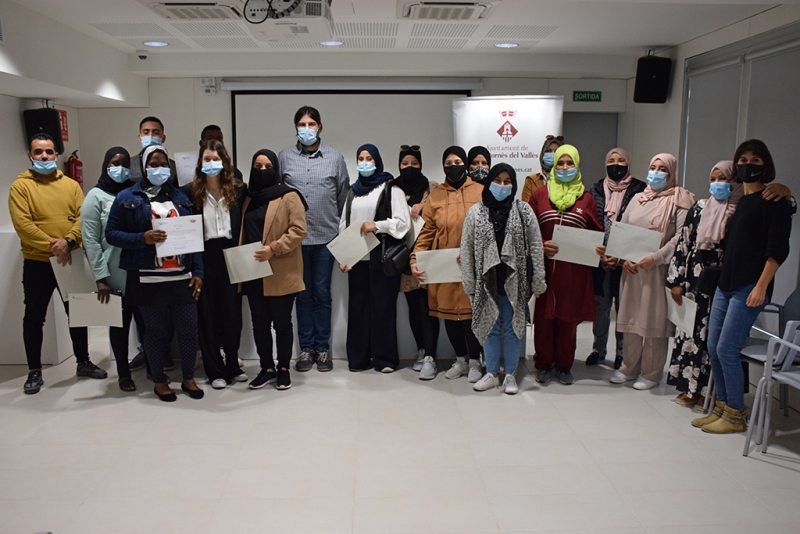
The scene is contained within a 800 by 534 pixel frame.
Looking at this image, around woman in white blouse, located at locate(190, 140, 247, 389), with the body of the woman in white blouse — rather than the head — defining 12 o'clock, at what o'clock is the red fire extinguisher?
The red fire extinguisher is roughly at 5 o'clock from the woman in white blouse.

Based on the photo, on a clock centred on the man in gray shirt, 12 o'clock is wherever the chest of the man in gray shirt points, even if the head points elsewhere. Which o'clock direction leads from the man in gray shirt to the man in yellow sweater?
The man in yellow sweater is roughly at 3 o'clock from the man in gray shirt.

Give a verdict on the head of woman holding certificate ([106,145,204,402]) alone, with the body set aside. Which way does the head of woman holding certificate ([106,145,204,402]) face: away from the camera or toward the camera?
toward the camera

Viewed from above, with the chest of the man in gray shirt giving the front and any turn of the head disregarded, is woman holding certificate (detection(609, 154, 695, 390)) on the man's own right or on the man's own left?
on the man's own left

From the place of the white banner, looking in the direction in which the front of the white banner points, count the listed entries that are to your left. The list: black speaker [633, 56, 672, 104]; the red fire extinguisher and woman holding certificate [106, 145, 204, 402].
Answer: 1

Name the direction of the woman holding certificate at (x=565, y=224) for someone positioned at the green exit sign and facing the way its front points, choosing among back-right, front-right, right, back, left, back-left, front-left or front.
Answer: front

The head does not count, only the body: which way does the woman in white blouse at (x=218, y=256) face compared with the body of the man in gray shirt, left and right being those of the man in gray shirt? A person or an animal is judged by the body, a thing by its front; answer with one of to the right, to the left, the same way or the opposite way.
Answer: the same way

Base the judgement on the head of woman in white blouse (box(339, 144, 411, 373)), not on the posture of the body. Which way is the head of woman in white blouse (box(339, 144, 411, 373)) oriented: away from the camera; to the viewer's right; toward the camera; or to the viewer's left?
toward the camera

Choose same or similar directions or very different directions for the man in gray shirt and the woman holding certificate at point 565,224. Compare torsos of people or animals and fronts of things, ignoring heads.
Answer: same or similar directions

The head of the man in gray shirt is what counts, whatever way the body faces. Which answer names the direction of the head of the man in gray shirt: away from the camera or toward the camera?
toward the camera

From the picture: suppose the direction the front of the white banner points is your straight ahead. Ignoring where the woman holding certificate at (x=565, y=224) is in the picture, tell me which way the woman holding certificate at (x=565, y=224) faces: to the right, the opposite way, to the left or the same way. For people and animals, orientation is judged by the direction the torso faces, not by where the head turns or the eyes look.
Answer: the same way

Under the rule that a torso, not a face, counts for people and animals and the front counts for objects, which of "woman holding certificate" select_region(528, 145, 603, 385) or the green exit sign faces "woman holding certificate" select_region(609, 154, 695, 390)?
the green exit sign

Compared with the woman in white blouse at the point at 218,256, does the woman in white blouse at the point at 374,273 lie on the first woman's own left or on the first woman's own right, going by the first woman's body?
on the first woman's own left

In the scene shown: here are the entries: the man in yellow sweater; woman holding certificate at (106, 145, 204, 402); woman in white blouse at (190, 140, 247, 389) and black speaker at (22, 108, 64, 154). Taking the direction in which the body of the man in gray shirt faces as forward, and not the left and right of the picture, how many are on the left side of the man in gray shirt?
0

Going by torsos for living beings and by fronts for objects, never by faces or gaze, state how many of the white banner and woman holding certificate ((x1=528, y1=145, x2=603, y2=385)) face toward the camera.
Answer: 2

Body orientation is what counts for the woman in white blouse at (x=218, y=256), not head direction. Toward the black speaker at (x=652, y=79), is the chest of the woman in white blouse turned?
no

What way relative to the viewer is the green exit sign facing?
toward the camera

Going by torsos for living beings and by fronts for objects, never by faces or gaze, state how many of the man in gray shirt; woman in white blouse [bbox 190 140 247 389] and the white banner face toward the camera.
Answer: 3

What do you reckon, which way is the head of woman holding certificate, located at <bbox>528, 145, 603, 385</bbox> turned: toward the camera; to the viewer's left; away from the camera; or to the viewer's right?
toward the camera

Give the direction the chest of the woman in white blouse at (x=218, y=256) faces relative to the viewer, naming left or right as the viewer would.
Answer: facing the viewer

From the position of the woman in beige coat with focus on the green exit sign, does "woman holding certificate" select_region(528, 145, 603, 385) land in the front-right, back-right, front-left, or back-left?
front-right

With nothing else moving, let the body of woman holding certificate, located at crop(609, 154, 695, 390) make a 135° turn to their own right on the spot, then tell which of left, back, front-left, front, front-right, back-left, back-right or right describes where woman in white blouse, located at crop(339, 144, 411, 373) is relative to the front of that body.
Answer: left
